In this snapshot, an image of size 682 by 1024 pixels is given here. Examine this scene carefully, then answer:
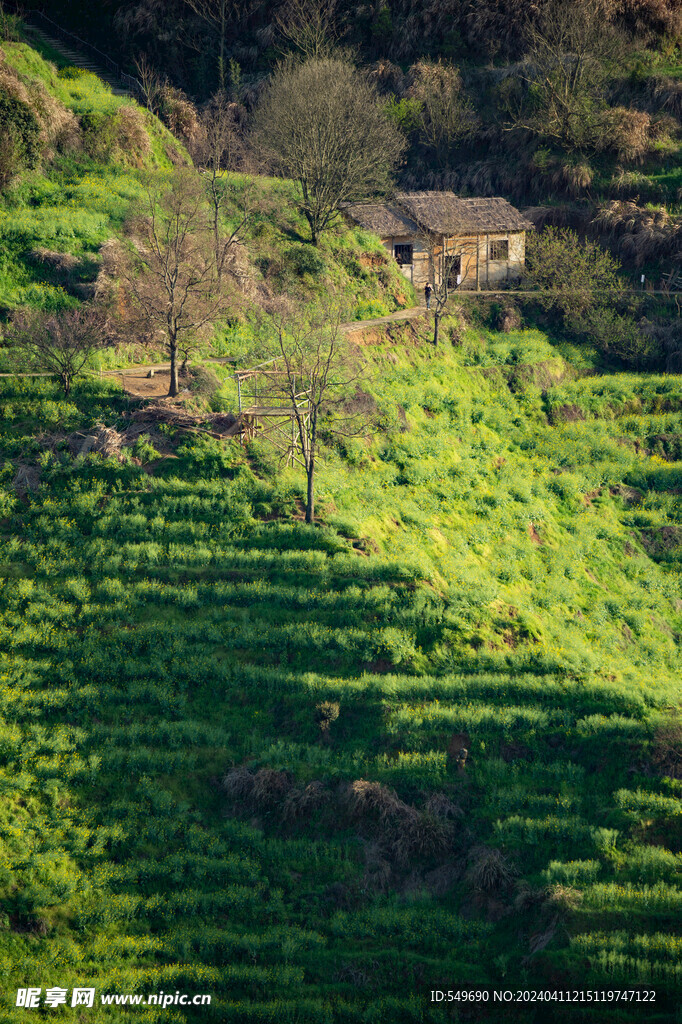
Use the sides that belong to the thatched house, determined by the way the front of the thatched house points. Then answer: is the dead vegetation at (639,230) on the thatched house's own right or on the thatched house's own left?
on the thatched house's own left

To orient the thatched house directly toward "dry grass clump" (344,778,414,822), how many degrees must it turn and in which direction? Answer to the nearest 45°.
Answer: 0° — it already faces it

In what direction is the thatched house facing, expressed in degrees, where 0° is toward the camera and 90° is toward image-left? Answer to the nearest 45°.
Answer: approximately 0°

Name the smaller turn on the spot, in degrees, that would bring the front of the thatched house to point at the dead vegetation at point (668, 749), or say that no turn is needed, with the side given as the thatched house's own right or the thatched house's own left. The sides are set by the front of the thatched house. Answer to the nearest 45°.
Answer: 0° — it already faces it

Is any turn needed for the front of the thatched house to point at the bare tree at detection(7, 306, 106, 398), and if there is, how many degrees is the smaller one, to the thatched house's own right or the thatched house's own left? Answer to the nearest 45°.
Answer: approximately 45° to the thatched house's own right

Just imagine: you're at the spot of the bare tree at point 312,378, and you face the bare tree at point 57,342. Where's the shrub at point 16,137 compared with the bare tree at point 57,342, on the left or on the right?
right

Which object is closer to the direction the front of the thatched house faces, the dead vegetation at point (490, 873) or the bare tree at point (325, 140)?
the dead vegetation

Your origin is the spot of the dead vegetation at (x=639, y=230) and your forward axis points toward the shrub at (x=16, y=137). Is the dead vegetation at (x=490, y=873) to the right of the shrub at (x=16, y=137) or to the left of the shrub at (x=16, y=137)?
left

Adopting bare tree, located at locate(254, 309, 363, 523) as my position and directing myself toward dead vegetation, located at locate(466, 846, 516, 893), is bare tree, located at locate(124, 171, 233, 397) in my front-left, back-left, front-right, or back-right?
back-right
